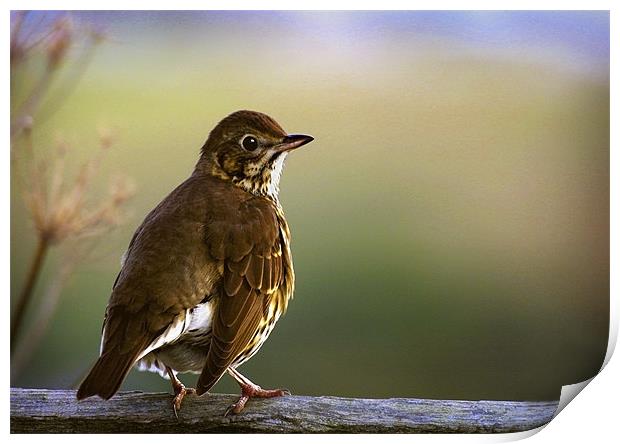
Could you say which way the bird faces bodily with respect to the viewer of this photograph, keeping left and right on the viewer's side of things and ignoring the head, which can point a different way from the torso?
facing away from the viewer and to the right of the viewer
